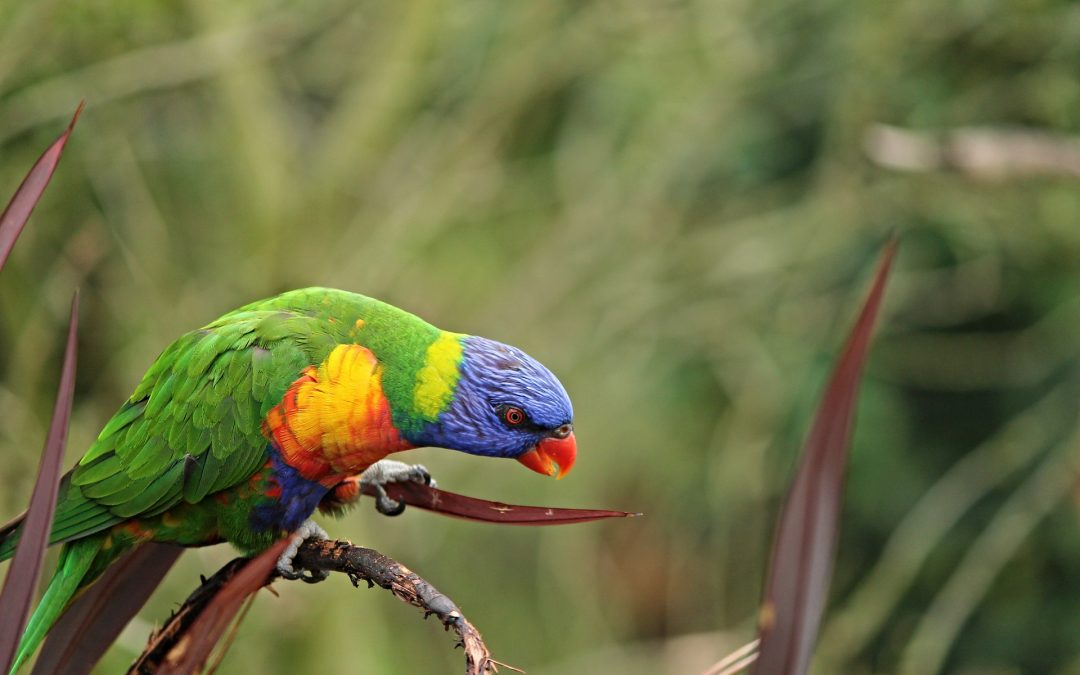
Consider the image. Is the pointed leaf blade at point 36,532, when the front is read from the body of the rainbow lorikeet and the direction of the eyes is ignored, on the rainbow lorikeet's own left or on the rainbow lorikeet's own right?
on the rainbow lorikeet's own right

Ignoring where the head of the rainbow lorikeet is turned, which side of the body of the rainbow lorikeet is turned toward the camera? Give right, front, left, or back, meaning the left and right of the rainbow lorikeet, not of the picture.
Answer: right

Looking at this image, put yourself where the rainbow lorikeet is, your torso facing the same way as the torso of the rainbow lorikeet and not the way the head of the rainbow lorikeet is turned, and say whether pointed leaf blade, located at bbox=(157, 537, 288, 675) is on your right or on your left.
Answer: on your right

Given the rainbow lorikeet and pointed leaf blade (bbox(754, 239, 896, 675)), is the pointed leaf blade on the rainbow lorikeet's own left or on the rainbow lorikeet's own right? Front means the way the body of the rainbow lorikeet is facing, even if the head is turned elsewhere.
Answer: on the rainbow lorikeet's own left
